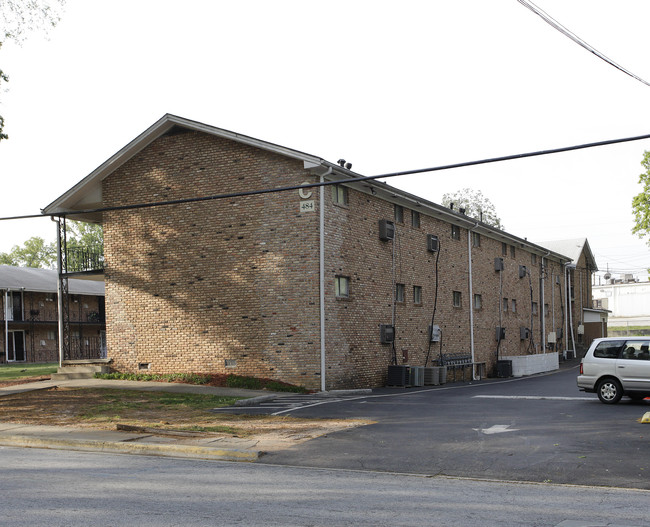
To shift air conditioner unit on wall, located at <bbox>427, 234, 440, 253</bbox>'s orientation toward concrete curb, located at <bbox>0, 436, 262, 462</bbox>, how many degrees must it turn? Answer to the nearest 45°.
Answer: approximately 45° to its right

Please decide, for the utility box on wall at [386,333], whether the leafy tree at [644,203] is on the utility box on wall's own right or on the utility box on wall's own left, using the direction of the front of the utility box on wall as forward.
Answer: on the utility box on wall's own left

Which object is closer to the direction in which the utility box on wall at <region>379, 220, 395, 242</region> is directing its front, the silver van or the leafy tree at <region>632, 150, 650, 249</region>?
the silver van
